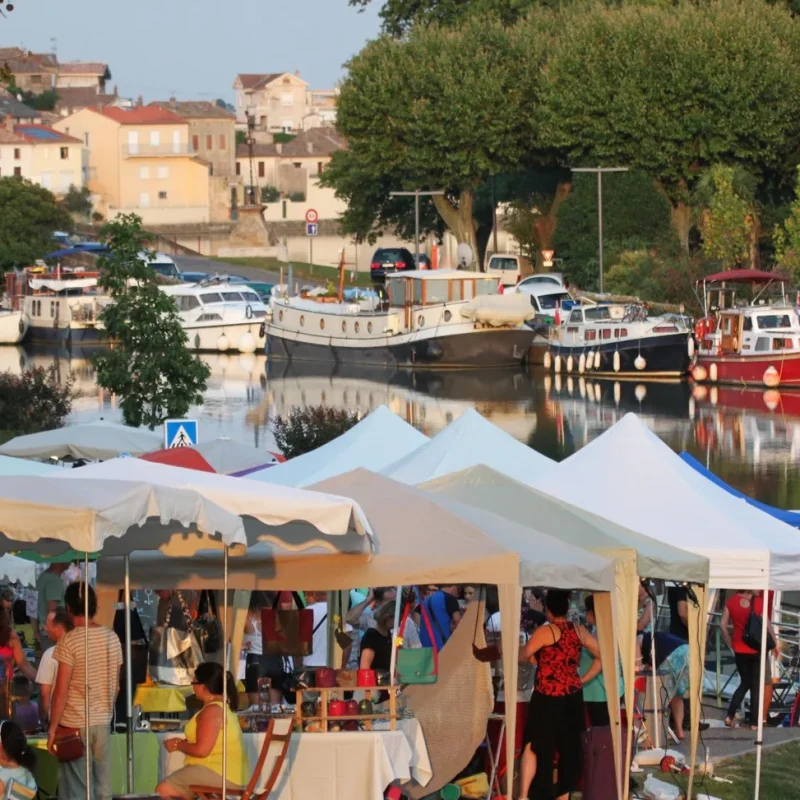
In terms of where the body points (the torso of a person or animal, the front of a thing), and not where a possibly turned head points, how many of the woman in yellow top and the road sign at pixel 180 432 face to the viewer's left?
1

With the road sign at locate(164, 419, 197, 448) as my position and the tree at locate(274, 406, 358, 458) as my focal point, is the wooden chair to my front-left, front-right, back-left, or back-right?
back-right

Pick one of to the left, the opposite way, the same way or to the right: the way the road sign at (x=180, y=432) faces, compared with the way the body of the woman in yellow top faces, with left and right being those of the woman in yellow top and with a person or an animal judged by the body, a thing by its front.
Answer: to the left

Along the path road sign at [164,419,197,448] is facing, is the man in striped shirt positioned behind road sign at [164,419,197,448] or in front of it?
in front

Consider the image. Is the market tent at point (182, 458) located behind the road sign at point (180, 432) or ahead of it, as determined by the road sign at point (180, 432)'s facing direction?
ahead

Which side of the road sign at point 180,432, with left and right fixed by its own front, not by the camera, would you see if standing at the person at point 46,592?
front

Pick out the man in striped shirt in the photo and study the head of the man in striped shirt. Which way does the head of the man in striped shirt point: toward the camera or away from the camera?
away from the camera

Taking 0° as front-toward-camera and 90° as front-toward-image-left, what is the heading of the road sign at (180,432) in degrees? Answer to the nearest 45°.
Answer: approximately 0°

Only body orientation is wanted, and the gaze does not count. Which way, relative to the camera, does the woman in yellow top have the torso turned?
to the viewer's left
